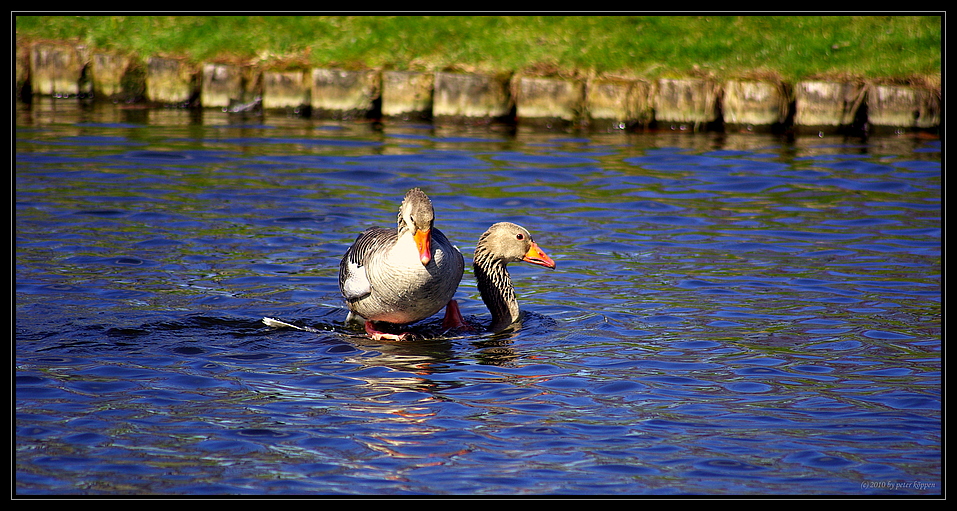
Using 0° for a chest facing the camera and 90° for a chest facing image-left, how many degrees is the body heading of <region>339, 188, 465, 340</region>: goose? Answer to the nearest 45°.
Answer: approximately 315°

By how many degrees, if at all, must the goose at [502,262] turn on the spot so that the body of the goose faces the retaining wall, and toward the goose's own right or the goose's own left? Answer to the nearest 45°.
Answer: approximately 90° to the goose's own left

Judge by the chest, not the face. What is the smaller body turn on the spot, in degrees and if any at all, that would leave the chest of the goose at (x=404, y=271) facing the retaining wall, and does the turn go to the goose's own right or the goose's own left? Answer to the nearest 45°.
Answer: approximately 135° to the goose's own left

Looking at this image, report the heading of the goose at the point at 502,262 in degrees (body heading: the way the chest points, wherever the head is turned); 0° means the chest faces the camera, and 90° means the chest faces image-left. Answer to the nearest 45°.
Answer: approximately 270°

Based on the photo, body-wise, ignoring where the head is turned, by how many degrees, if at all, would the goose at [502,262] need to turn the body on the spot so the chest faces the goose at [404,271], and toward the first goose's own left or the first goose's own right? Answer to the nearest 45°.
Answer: approximately 135° to the first goose's own right

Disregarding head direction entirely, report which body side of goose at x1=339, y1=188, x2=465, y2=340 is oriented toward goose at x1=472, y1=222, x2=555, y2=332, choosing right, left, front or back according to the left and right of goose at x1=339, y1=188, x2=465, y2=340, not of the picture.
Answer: left
